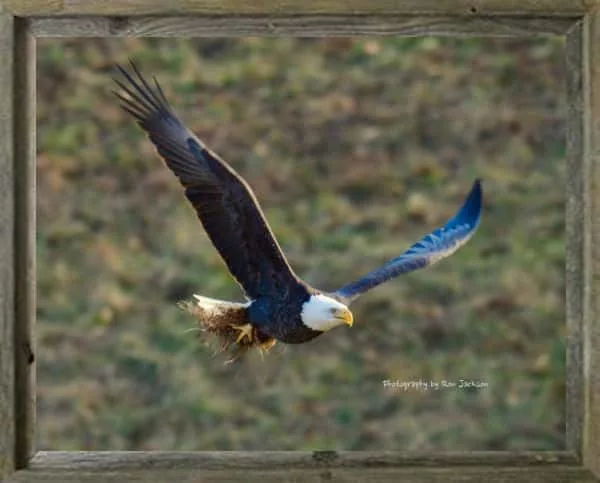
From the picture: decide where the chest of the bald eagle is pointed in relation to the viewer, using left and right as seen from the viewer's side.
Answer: facing the viewer and to the right of the viewer
